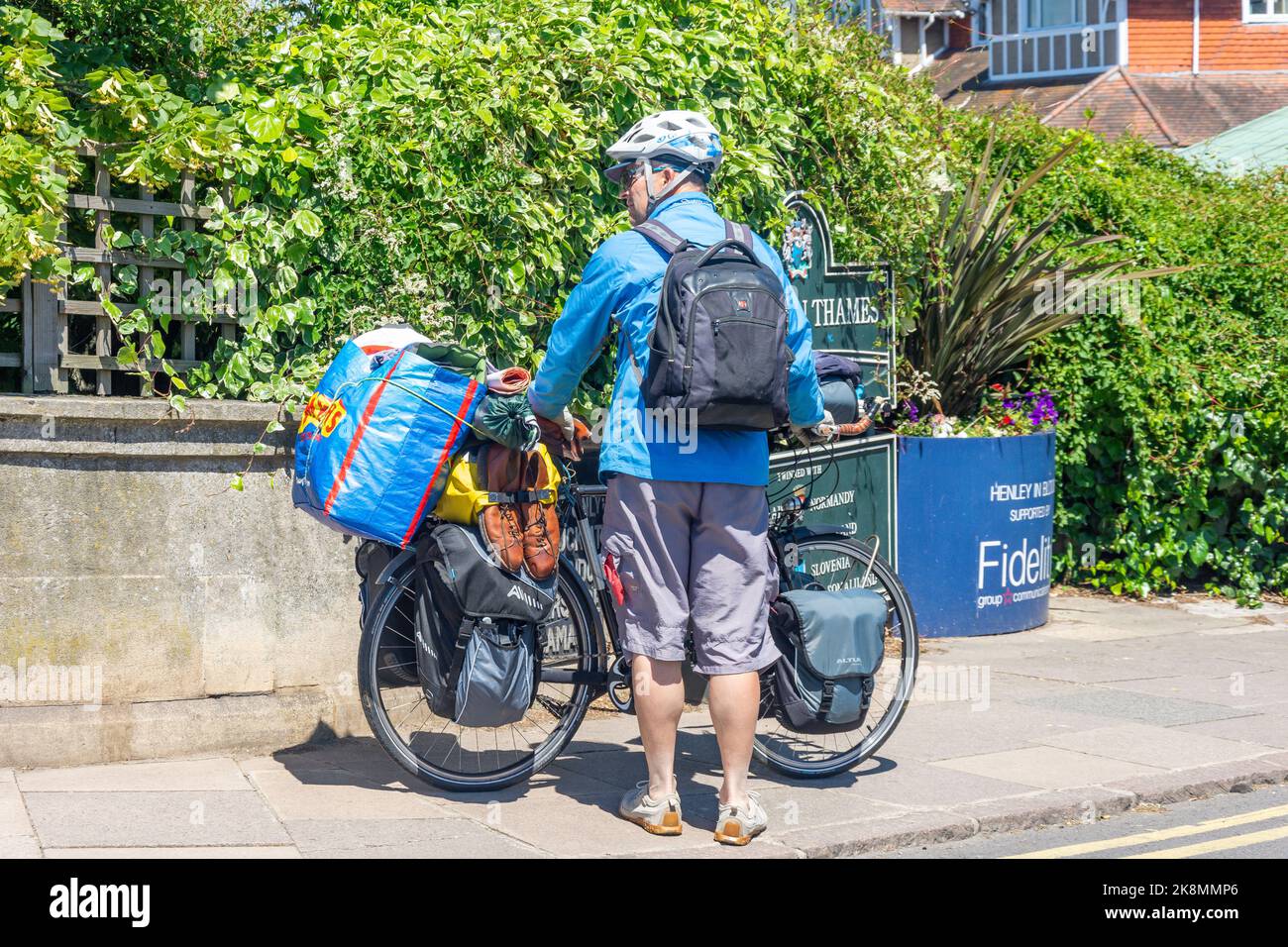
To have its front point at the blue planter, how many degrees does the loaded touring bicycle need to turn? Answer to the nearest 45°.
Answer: approximately 45° to its left

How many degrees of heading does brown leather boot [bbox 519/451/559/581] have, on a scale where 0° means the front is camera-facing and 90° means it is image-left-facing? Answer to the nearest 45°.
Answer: approximately 0°

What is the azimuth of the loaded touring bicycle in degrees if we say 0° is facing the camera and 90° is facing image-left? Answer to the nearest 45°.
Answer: approximately 270°

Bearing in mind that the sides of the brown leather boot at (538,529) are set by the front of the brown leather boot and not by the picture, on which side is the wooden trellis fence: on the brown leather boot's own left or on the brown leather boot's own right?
on the brown leather boot's own right
